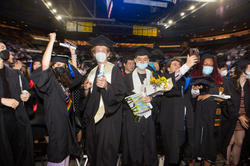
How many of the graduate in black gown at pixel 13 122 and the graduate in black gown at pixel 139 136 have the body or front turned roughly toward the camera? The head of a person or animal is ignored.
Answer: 2

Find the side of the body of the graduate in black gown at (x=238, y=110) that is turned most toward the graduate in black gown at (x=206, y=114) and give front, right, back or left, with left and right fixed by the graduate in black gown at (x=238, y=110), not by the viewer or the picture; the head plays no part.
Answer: right

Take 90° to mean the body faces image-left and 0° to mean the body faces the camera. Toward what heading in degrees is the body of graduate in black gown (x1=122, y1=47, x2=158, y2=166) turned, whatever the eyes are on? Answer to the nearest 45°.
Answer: approximately 0°

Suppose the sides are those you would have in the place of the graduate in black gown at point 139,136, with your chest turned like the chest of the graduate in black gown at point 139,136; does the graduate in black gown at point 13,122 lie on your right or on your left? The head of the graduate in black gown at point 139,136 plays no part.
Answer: on your right

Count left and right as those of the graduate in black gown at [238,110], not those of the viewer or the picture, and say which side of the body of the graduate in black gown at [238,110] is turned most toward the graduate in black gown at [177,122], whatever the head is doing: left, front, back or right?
right

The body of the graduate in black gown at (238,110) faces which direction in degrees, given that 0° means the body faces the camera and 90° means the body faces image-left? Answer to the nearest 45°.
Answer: approximately 315°

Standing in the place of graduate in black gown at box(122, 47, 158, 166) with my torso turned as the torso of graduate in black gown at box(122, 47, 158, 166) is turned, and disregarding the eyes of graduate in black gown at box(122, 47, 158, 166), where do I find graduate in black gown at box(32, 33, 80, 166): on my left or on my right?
on my right
